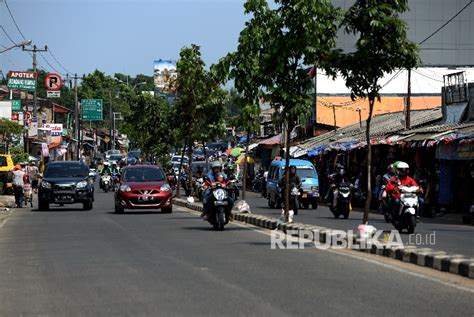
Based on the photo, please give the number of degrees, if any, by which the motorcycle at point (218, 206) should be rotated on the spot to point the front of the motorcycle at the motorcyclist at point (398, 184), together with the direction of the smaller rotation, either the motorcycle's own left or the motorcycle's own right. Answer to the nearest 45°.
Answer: approximately 90° to the motorcycle's own left

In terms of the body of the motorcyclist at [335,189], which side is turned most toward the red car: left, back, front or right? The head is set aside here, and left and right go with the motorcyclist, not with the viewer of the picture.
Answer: right

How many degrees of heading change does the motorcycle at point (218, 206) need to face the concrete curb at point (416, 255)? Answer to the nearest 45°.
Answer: approximately 45° to its left

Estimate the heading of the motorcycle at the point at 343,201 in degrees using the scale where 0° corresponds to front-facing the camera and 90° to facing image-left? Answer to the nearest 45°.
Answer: approximately 0°

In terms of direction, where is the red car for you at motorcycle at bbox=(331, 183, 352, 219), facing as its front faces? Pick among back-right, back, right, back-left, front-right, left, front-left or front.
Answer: right

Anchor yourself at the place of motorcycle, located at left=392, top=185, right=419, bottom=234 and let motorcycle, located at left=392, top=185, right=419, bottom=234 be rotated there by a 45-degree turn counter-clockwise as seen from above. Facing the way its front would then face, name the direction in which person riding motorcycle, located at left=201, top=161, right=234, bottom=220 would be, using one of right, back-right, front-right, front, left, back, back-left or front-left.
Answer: back-right
